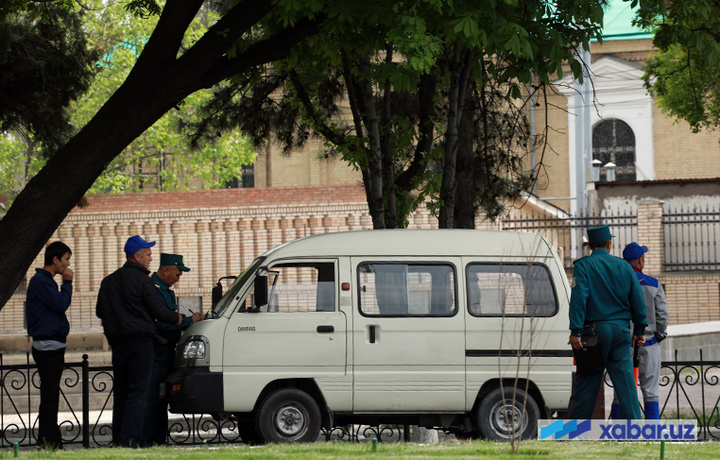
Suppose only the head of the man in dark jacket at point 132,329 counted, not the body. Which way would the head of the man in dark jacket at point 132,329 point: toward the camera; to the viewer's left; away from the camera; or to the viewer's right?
to the viewer's right

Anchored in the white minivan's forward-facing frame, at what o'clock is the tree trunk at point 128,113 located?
The tree trunk is roughly at 12 o'clock from the white minivan.

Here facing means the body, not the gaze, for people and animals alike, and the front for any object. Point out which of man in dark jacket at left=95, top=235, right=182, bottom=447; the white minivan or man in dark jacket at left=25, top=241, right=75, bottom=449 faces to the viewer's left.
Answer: the white minivan

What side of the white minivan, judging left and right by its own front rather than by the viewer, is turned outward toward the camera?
left

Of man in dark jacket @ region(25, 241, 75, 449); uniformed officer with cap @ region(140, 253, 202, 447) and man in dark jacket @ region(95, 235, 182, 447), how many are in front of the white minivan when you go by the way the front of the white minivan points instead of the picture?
3

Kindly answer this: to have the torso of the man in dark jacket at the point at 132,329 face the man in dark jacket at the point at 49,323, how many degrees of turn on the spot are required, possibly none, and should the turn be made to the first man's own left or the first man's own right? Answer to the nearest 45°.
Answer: approximately 90° to the first man's own left

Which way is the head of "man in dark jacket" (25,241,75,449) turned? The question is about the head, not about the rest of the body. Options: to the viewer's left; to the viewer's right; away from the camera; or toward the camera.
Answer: to the viewer's right

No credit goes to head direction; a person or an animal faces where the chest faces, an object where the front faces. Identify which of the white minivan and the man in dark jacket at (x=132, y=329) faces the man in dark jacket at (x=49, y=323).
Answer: the white minivan

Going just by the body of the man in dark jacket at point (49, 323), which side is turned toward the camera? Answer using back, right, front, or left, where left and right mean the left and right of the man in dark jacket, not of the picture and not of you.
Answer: right

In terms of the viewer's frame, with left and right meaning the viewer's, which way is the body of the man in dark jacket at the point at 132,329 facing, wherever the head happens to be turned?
facing away from the viewer and to the right of the viewer
